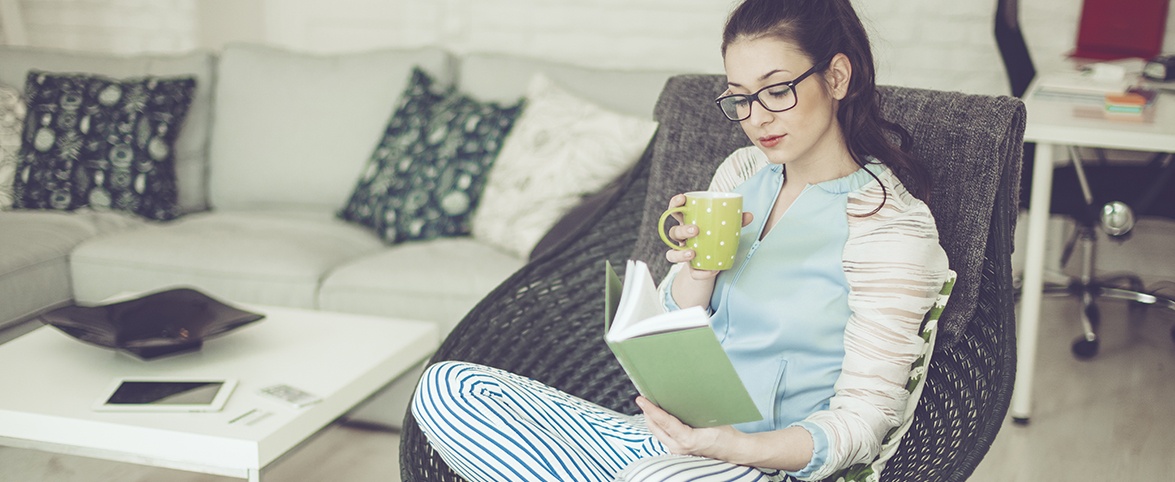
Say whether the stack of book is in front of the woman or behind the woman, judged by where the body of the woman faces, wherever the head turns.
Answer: behind

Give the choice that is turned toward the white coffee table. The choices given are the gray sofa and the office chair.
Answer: the gray sofa

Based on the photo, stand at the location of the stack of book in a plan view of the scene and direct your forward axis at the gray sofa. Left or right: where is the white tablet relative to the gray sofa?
left

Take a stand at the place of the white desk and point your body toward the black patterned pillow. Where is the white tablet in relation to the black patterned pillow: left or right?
left

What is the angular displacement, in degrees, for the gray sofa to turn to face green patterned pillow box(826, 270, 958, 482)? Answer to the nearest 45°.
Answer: approximately 45° to its left

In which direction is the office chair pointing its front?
to the viewer's right

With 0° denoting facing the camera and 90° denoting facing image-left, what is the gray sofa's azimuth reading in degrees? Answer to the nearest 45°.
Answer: approximately 0°

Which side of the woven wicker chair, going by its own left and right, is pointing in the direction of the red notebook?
back

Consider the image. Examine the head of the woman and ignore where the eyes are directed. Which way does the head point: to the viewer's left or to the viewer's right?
to the viewer's left

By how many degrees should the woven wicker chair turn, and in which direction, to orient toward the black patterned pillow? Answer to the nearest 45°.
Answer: approximately 90° to its right

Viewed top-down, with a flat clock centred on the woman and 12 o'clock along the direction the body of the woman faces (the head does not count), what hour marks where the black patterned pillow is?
The black patterned pillow is roughly at 3 o'clock from the woman.

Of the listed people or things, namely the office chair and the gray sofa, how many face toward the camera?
1
